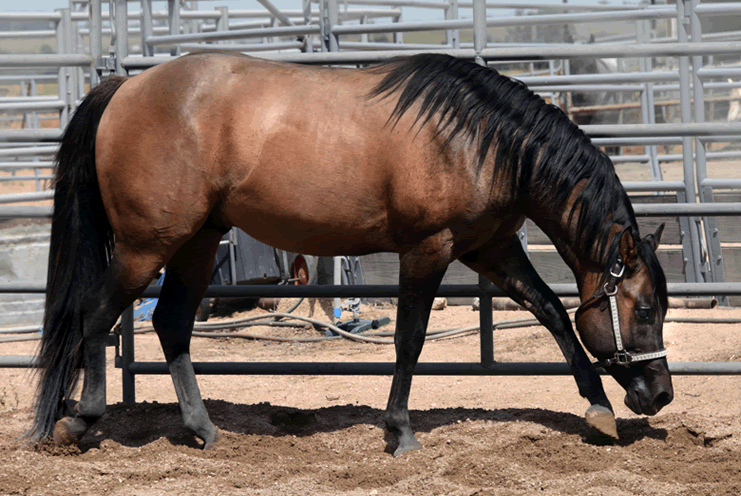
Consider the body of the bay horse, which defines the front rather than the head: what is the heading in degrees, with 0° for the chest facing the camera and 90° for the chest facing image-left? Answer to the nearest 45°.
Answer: approximately 270°

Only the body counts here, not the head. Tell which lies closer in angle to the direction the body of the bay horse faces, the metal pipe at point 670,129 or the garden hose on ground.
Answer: the metal pipe

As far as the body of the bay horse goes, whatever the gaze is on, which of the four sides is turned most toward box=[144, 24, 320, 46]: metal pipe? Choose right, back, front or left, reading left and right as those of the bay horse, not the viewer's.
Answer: left

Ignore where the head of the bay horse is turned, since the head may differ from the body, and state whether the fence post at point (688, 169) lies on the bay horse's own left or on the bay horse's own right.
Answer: on the bay horse's own left

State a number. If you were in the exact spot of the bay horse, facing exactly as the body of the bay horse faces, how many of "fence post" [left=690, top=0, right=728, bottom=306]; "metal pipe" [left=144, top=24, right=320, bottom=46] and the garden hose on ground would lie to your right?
0

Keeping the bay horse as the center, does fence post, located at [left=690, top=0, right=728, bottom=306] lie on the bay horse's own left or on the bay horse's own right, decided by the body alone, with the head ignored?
on the bay horse's own left

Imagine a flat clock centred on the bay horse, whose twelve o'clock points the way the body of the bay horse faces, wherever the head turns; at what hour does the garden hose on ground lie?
The garden hose on ground is roughly at 9 o'clock from the bay horse.
